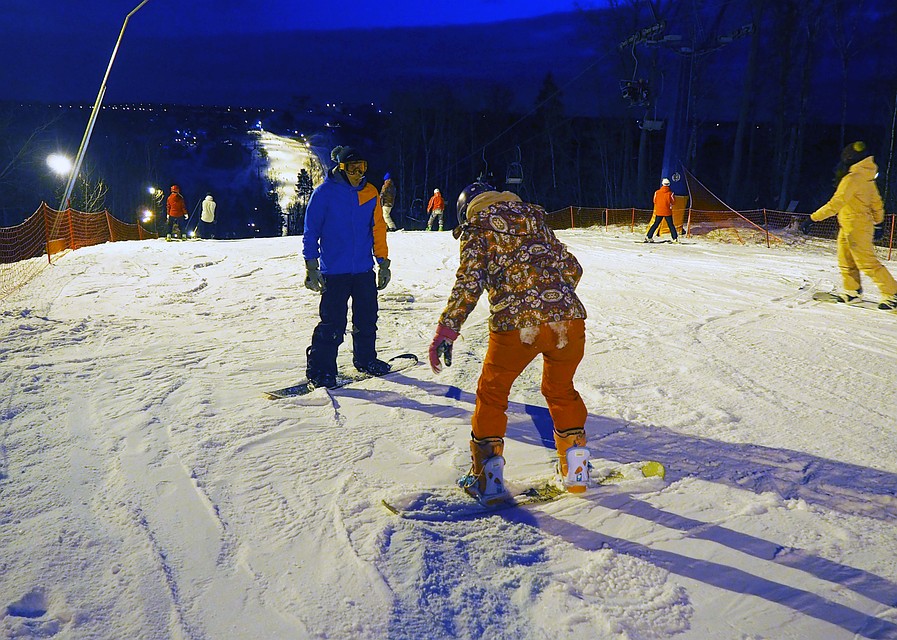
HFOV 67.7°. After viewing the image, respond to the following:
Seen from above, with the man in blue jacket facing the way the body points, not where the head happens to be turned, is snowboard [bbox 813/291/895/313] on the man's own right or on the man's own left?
on the man's own left

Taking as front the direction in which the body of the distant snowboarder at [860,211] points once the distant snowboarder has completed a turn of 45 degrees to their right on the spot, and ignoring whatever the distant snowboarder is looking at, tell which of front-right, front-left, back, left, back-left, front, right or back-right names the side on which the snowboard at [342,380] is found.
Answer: back-left

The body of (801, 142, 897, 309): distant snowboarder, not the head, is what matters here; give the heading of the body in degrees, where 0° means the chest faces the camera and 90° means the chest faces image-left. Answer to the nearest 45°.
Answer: approximately 135°

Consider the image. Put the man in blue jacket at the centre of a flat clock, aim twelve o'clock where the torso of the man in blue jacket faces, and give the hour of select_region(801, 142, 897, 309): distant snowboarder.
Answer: The distant snowboarder is roughly at 10 o'clock from the man in blue jacket.

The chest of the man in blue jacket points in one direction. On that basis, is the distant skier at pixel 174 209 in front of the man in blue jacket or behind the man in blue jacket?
behind

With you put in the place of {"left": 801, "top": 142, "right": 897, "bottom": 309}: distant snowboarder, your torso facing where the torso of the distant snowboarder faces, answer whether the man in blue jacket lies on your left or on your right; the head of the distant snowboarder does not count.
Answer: on your left

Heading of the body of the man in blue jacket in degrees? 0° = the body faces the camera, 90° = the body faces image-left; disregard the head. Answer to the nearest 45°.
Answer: approximately 315°
